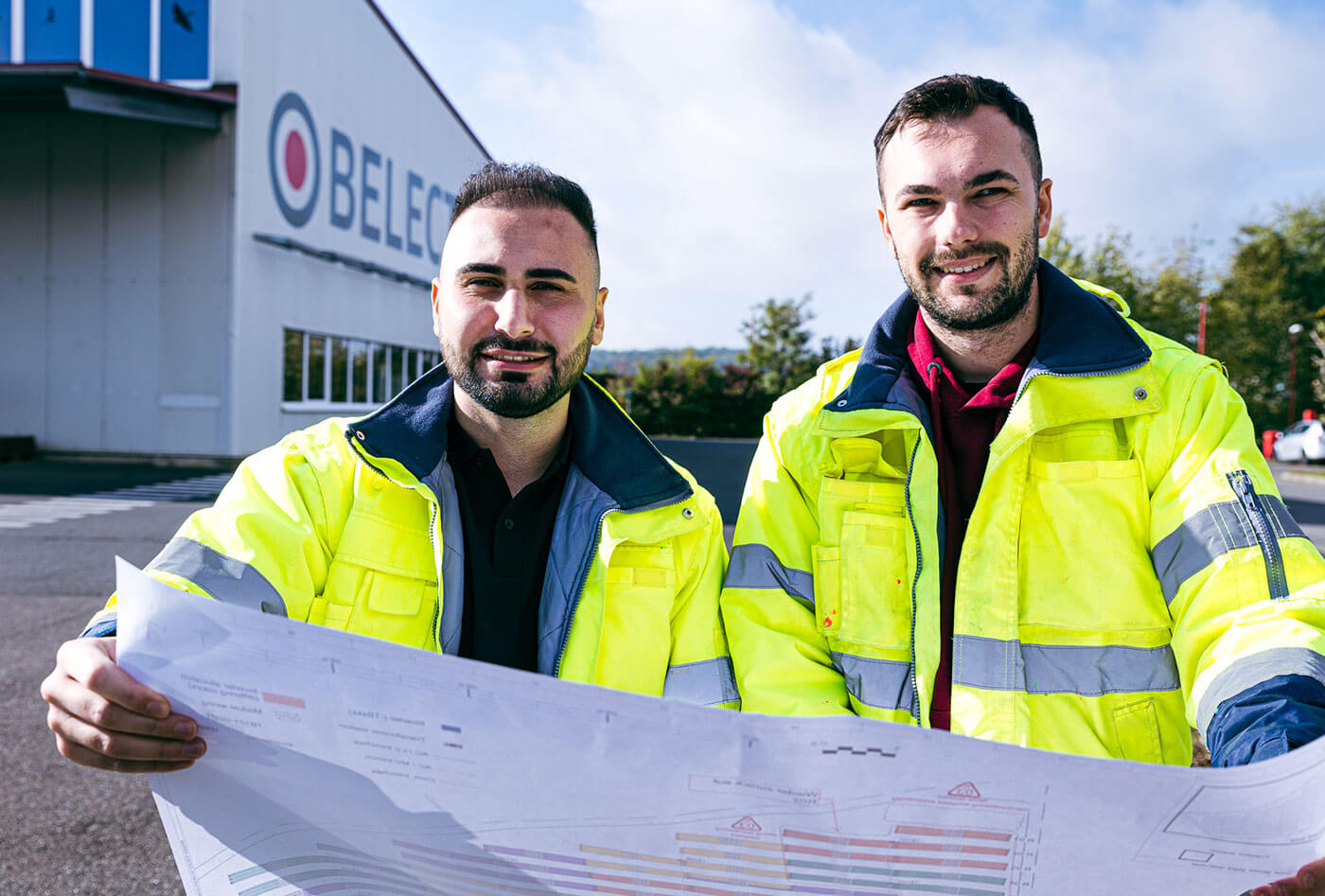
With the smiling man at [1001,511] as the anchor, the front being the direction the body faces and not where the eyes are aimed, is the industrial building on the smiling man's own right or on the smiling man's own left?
on the smiling man's own right

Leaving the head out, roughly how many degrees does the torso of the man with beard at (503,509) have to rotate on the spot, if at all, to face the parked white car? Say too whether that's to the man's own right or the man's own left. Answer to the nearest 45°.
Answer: approximately 135° to the man's own left

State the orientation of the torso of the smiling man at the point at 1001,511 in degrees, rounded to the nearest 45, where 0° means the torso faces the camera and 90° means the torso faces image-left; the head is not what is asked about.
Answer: approximately 0°

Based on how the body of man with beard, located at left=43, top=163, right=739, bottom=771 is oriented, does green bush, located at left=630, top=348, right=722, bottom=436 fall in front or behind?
behind

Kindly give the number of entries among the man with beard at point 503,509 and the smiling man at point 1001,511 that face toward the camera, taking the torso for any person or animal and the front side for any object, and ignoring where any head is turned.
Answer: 2

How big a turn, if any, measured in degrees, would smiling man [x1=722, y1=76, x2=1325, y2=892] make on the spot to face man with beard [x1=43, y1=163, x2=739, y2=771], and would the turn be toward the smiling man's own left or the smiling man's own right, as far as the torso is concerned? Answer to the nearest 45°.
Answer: approximately 90° to the smiling man's own right

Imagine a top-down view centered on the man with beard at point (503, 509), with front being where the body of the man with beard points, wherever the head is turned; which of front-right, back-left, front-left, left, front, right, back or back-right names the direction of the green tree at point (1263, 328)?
back-left

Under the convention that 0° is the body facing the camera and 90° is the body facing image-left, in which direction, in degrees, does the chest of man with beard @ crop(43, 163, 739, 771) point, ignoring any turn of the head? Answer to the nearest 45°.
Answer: approximately 0°

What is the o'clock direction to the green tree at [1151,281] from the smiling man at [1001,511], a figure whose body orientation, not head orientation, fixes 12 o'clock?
The green tree is roughly at 6 o'clock from the smiling man.

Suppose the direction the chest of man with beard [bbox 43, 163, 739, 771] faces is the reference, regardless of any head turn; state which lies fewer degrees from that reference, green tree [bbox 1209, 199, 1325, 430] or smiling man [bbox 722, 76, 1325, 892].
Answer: the smiling man

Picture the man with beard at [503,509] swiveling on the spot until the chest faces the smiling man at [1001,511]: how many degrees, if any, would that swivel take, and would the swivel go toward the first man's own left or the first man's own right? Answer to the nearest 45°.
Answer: approximately 45° to the first man's own left

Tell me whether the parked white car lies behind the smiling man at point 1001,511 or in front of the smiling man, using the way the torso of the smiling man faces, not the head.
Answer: behind
